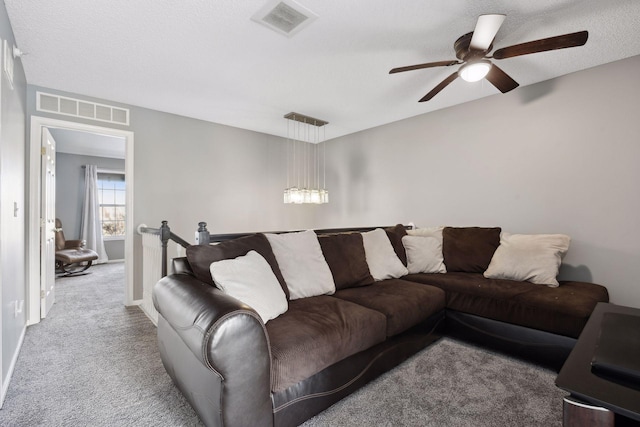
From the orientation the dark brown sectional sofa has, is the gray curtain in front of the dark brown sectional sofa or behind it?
behind

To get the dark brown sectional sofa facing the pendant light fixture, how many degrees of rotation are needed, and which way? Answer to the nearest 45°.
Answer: approximately 135° to its left

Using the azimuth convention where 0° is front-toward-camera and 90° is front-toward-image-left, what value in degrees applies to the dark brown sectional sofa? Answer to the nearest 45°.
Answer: approximately 315°

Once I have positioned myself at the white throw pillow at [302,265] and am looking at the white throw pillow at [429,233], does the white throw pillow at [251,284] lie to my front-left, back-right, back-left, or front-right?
back-right

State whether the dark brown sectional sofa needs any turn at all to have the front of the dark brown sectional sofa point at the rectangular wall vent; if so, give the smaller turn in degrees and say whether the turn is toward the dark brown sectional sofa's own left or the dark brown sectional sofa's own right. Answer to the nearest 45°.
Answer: approximately 135° to the dark brown sectional sofa's own right

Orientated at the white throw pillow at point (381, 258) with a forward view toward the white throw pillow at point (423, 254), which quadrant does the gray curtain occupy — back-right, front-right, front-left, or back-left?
back-left

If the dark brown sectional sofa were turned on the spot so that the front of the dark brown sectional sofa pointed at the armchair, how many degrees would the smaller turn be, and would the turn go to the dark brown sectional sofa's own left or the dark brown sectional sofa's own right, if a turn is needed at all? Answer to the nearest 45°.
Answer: approximately 180°
